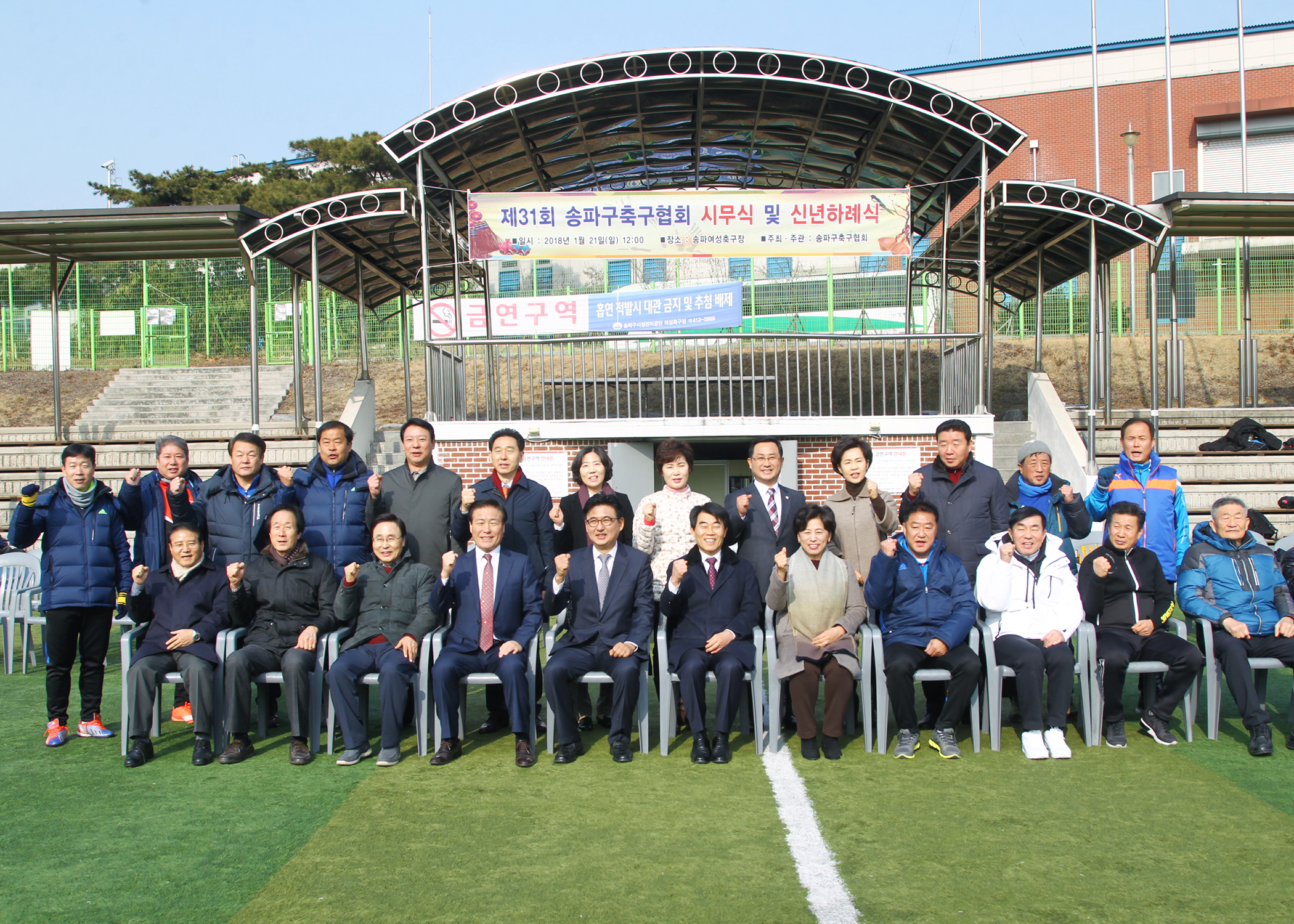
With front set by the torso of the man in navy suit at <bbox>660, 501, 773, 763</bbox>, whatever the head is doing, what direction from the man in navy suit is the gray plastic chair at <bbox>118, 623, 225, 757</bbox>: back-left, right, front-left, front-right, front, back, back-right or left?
right

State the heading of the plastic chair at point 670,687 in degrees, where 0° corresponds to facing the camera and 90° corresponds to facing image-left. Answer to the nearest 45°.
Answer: approximately 0°

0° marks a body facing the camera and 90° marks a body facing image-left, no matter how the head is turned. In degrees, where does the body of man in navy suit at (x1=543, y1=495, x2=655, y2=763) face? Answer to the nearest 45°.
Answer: approximately 0°

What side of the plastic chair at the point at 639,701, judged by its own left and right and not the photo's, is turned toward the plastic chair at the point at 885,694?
left

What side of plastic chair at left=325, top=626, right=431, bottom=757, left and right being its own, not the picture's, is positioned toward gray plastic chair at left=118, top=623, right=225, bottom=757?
right

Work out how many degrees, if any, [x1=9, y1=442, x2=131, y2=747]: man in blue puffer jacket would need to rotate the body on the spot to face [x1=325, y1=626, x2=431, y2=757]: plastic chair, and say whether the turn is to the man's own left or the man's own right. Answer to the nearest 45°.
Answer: approximately 45° to the man's own left

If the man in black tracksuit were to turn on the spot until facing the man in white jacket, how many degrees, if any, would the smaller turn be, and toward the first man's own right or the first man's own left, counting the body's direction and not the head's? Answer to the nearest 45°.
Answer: approximately 45° to the first man's own right
